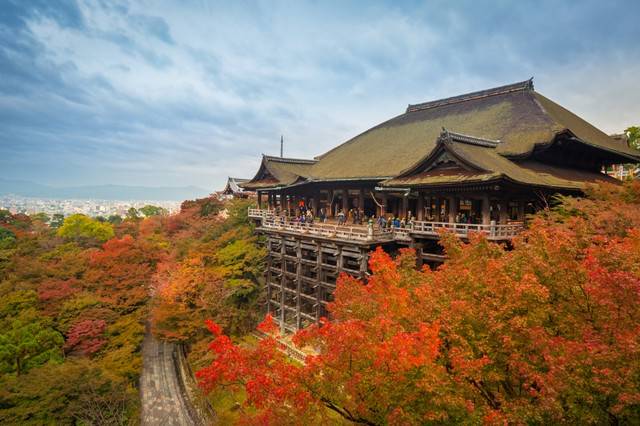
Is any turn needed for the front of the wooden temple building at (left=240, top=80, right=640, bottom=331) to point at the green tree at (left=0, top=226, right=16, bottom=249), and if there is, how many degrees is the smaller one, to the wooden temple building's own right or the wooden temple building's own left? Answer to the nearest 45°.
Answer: approximately 45° to the wooden temple building's own right

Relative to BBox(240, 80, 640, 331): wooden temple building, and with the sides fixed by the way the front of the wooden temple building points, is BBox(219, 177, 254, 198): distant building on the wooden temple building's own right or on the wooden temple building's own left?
on the wooden temple building's own right

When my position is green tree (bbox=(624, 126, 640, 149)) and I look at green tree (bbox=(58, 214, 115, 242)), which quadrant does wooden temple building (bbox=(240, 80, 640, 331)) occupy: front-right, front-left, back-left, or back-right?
front-left

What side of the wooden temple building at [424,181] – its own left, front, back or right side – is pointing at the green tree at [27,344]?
front

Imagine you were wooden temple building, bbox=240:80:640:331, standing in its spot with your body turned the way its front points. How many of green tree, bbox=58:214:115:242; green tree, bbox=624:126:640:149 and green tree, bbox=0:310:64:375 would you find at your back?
1

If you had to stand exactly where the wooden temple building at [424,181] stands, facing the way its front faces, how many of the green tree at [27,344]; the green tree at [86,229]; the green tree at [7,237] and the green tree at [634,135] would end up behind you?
1

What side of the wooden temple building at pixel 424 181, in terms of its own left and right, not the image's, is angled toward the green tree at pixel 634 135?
back

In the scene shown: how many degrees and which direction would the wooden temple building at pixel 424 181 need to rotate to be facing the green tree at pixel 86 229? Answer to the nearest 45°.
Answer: approximately 45° to its right

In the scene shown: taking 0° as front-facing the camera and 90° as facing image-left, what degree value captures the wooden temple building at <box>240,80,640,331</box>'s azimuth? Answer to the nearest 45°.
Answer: approximately 45°
